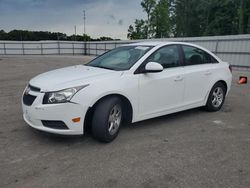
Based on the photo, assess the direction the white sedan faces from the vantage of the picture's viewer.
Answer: facing the viewer and to the left of the viewer
